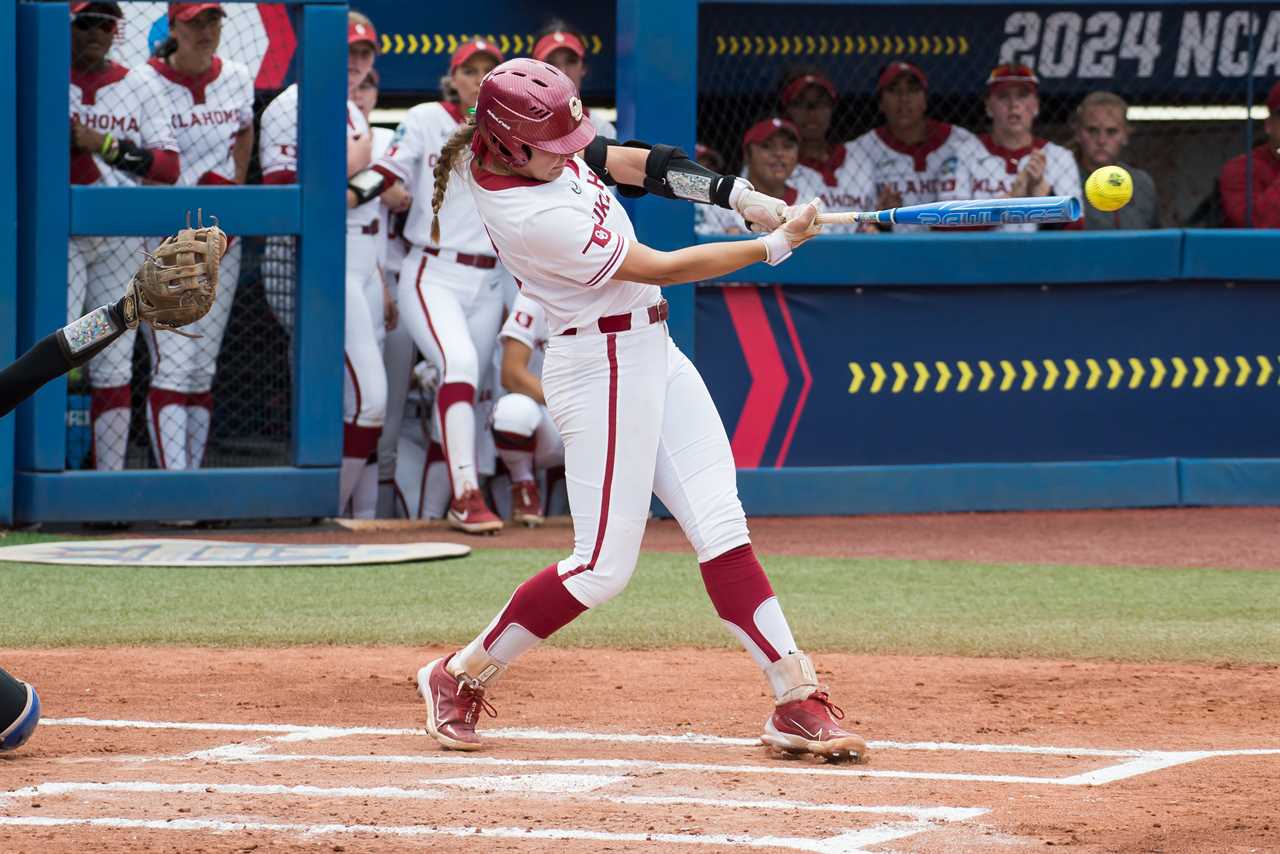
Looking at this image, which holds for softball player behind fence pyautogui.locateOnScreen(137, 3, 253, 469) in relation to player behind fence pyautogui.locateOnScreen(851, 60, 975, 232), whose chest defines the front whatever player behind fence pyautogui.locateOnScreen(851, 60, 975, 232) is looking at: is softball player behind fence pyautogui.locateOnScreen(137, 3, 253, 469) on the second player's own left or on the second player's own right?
on the second player's own right

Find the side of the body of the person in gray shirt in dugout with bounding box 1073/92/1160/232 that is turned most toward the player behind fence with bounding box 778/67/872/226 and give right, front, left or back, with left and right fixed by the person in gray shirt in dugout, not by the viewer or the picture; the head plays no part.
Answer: right

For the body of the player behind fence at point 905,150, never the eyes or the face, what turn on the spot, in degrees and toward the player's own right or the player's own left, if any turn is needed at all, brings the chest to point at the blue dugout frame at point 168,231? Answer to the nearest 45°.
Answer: approximately 45° to the player's own right

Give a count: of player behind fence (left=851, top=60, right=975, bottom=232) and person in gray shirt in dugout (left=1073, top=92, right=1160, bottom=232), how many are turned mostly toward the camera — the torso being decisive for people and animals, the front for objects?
2

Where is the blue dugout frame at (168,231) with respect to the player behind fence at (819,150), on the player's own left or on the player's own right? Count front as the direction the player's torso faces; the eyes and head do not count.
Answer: on the player's own right
